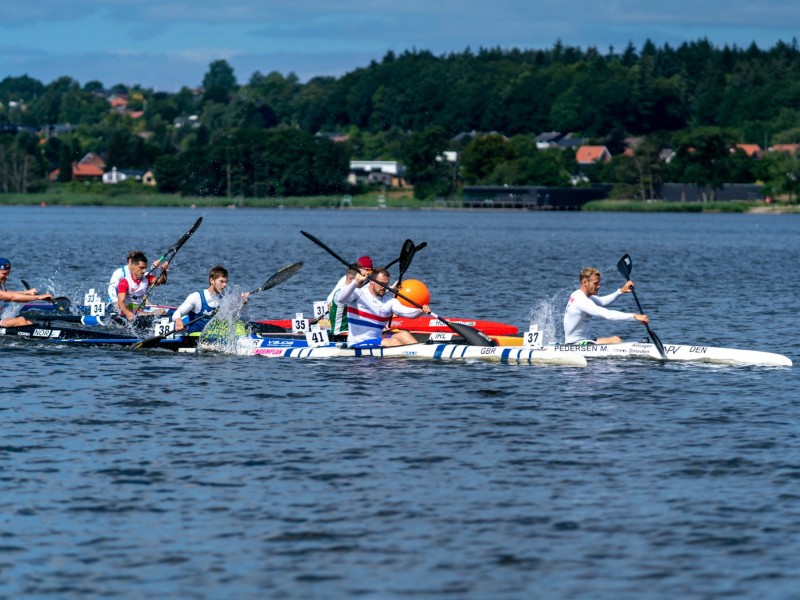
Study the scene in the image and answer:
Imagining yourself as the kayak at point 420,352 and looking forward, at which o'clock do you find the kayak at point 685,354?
the kayak at point 685,354 is roughly at 12 o'clock from the kayak at point 420,352.

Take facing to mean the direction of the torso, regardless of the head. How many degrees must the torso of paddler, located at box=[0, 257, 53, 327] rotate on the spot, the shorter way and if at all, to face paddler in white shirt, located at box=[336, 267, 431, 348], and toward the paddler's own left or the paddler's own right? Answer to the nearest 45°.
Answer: approximately 45° to the paddler's own right

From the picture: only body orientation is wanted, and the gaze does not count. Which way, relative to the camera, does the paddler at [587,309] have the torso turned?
to the viewer's right

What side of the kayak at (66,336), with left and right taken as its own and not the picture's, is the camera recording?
right

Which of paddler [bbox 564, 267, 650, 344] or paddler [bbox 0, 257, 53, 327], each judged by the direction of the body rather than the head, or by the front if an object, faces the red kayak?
paddler [bbox 0, 257, 53, 327]

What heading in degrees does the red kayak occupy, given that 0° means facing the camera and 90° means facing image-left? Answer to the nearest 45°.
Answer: approximately 270°

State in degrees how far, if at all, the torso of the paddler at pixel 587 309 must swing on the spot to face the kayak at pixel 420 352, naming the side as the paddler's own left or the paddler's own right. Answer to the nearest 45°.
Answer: approximately 180°

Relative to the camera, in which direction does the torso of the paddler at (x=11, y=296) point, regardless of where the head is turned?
to the viewer's right

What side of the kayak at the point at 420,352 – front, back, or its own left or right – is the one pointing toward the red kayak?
left

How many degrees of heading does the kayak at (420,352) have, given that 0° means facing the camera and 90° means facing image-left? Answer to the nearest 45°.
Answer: approximately 270°
